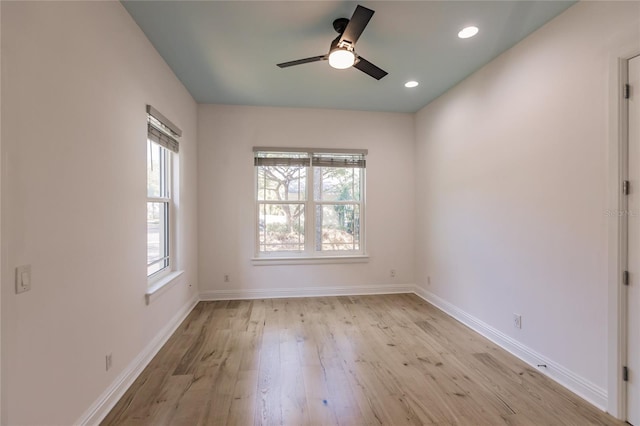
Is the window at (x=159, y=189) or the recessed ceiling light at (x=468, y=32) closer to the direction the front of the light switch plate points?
the recessed ceiling light

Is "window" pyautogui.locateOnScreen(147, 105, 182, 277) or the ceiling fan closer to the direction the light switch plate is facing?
the ceiling fan

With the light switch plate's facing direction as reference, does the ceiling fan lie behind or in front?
in front

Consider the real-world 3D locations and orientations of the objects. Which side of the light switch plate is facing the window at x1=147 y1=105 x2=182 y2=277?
left

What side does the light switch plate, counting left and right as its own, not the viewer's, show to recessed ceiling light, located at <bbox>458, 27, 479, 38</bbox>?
front

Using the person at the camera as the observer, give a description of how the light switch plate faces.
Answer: facing the viewer and to the right of the viewer

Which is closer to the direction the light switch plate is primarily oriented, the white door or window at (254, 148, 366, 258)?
the white door

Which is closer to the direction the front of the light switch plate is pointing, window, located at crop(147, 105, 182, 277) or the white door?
the white door
